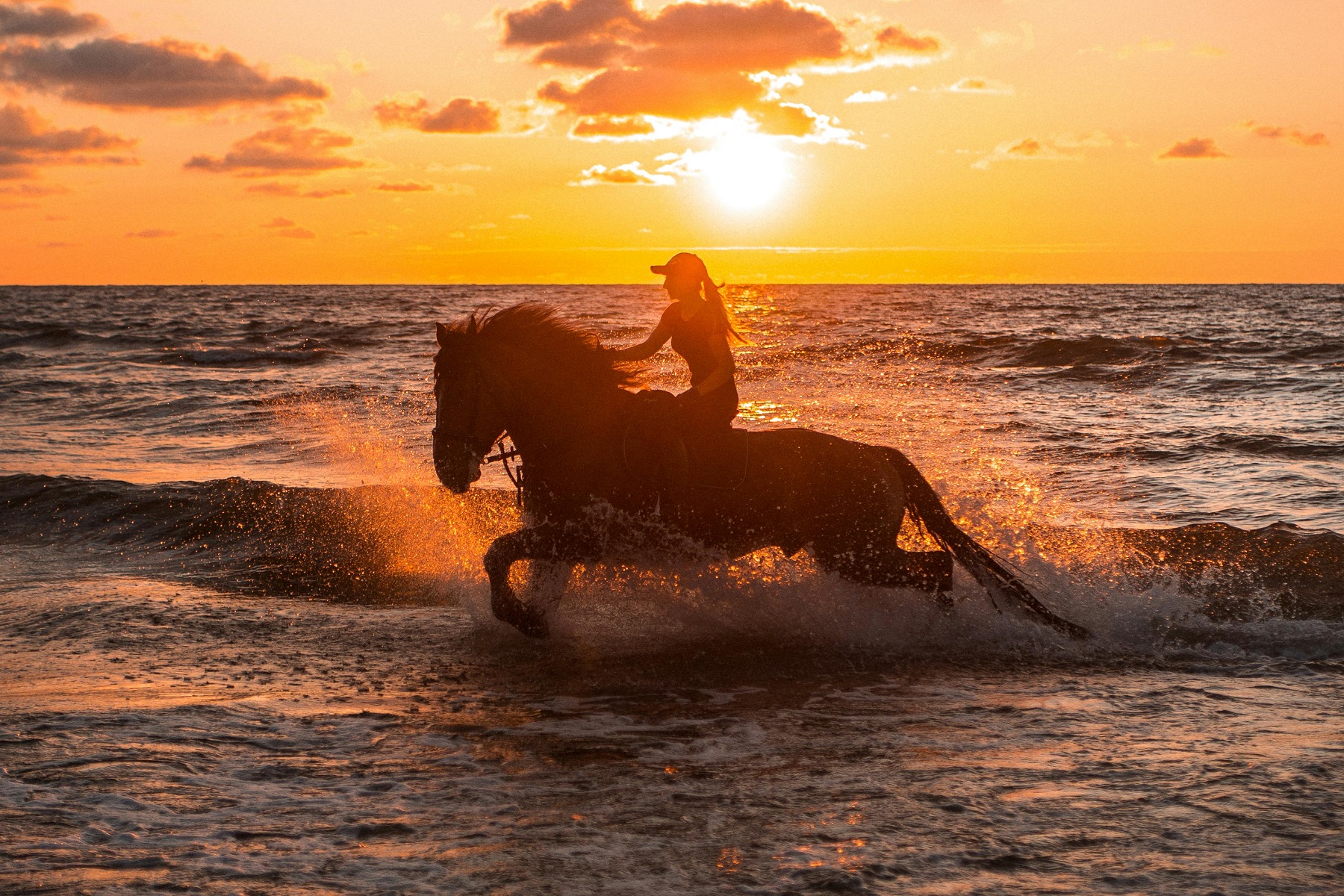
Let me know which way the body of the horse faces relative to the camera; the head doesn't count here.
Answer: to the viewer's left

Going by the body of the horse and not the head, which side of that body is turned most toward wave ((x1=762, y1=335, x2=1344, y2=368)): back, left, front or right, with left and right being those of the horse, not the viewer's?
right

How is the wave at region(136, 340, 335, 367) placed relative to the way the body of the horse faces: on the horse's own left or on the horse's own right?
on the horse's own right

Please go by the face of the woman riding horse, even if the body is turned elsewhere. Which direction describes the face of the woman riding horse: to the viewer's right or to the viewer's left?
to the viewer's left
